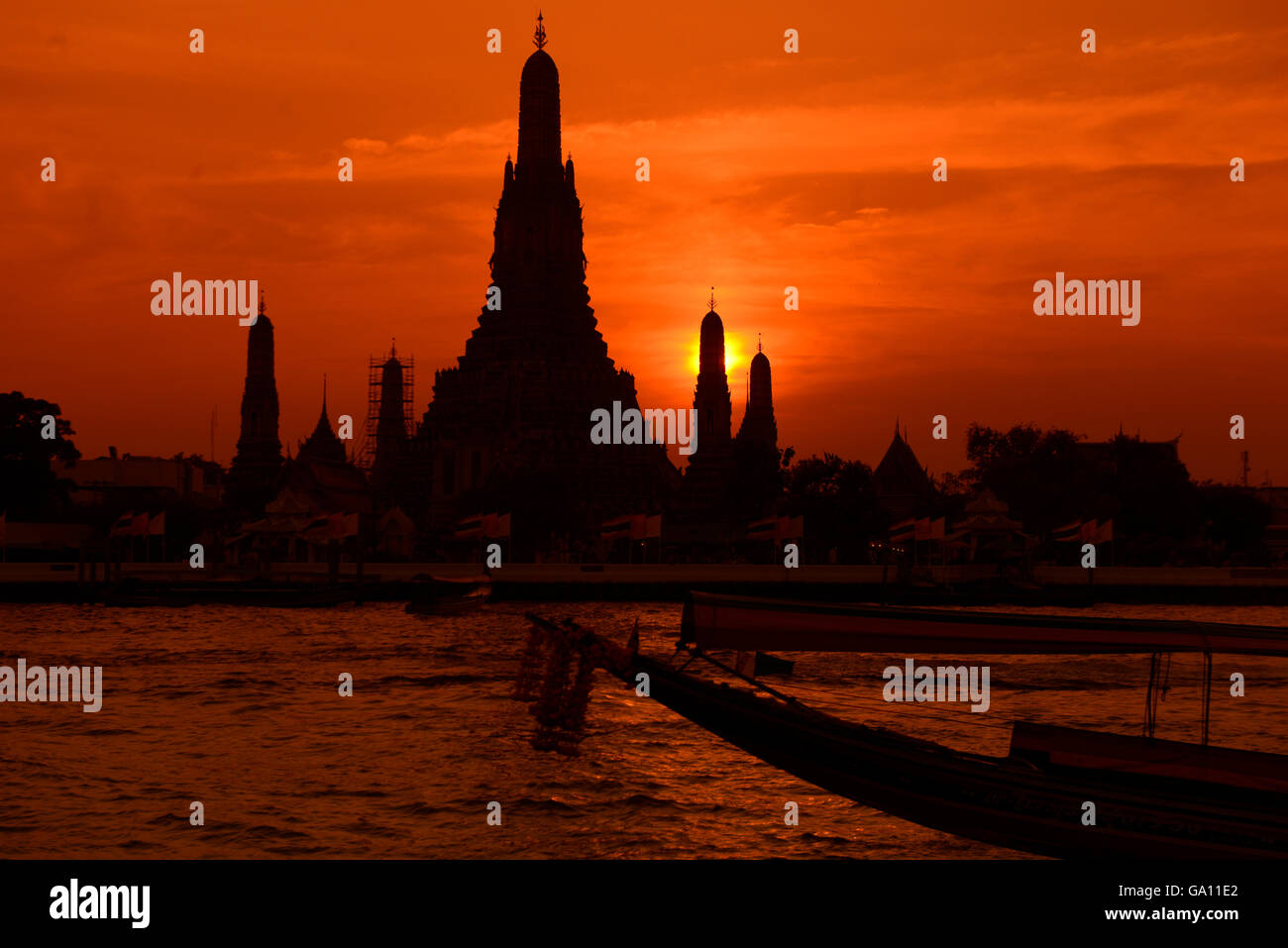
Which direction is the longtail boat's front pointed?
to the viewer's left
